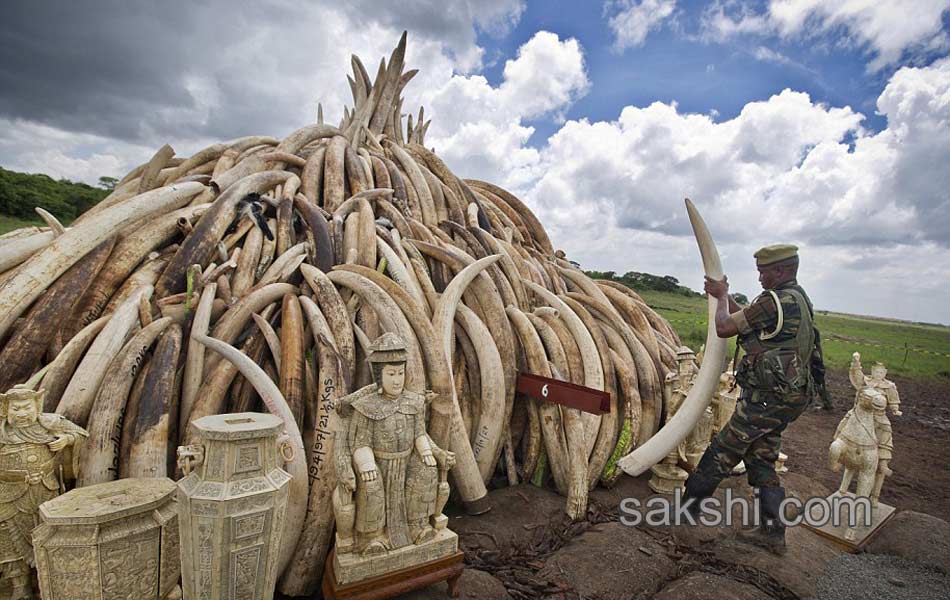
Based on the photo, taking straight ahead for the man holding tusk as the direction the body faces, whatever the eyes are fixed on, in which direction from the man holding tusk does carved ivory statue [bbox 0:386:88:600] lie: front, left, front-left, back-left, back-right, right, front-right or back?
front-left

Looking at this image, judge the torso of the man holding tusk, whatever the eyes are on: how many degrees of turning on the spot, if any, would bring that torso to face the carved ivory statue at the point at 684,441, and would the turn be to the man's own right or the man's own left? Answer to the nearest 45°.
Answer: approximately 45° to the man's own right

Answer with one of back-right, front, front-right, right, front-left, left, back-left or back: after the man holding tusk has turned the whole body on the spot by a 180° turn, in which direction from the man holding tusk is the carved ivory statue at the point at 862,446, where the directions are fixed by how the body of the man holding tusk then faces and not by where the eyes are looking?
front-left

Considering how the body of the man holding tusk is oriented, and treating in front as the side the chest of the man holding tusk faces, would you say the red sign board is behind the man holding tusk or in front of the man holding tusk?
in front

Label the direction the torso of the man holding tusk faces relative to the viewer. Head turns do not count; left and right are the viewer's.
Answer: facing to the left of the viewer

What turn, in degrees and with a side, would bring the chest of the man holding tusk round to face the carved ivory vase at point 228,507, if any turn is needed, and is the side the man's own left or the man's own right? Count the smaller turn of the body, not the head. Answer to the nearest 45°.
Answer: approximately 45° to the man's own left

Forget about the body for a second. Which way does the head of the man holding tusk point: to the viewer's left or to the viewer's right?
to the viewer's left

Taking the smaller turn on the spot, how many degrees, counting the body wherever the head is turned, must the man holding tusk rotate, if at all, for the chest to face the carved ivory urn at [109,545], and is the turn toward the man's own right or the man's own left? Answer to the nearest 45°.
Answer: approximately 45° to the man's own left
